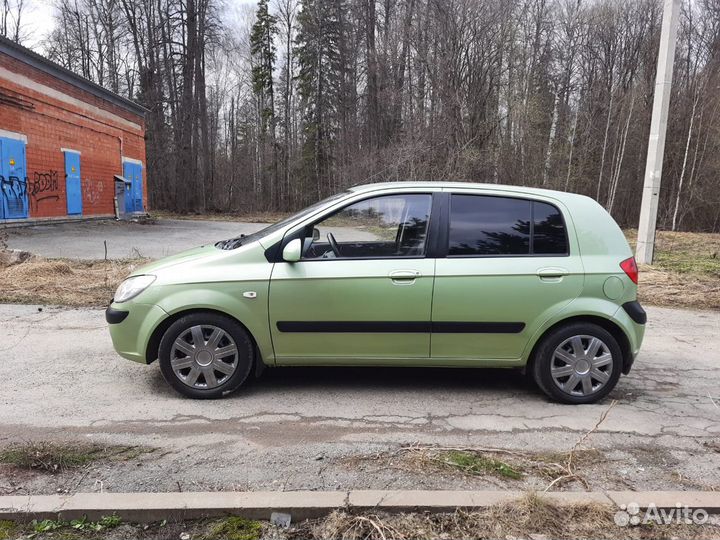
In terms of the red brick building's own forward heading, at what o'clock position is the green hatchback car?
The green hatchback car is roughly at 1 o'clock from the red brick building.

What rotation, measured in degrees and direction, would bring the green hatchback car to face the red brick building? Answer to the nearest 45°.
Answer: approximately 45° to its right

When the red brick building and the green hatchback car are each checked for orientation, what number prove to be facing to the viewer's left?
1

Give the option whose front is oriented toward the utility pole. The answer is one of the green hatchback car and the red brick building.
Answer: the red brick building

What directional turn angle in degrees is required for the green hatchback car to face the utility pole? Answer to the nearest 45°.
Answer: approximately 135° to its right

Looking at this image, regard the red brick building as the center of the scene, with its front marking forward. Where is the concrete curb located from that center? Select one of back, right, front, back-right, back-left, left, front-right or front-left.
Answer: front-right

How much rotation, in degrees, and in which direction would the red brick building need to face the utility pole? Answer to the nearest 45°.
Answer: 0° — it already faces it

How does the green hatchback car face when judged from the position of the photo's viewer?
facing to the left of the viewer

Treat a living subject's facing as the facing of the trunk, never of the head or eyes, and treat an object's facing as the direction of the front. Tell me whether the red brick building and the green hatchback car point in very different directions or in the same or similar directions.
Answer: very different directions
